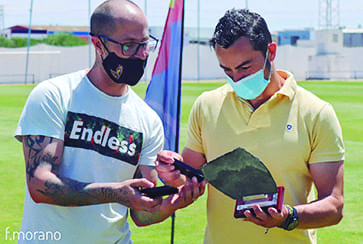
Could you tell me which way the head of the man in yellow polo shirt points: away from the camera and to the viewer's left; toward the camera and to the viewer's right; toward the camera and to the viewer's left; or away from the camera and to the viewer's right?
toward the camera and to the viewer's left

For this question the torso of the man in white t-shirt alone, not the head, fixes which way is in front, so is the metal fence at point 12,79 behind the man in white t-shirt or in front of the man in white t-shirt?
behind

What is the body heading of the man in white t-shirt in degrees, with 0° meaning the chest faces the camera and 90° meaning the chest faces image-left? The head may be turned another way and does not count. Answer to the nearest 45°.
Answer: approximately 315°

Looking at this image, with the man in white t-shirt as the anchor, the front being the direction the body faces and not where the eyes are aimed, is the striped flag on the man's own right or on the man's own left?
on the man's own left
